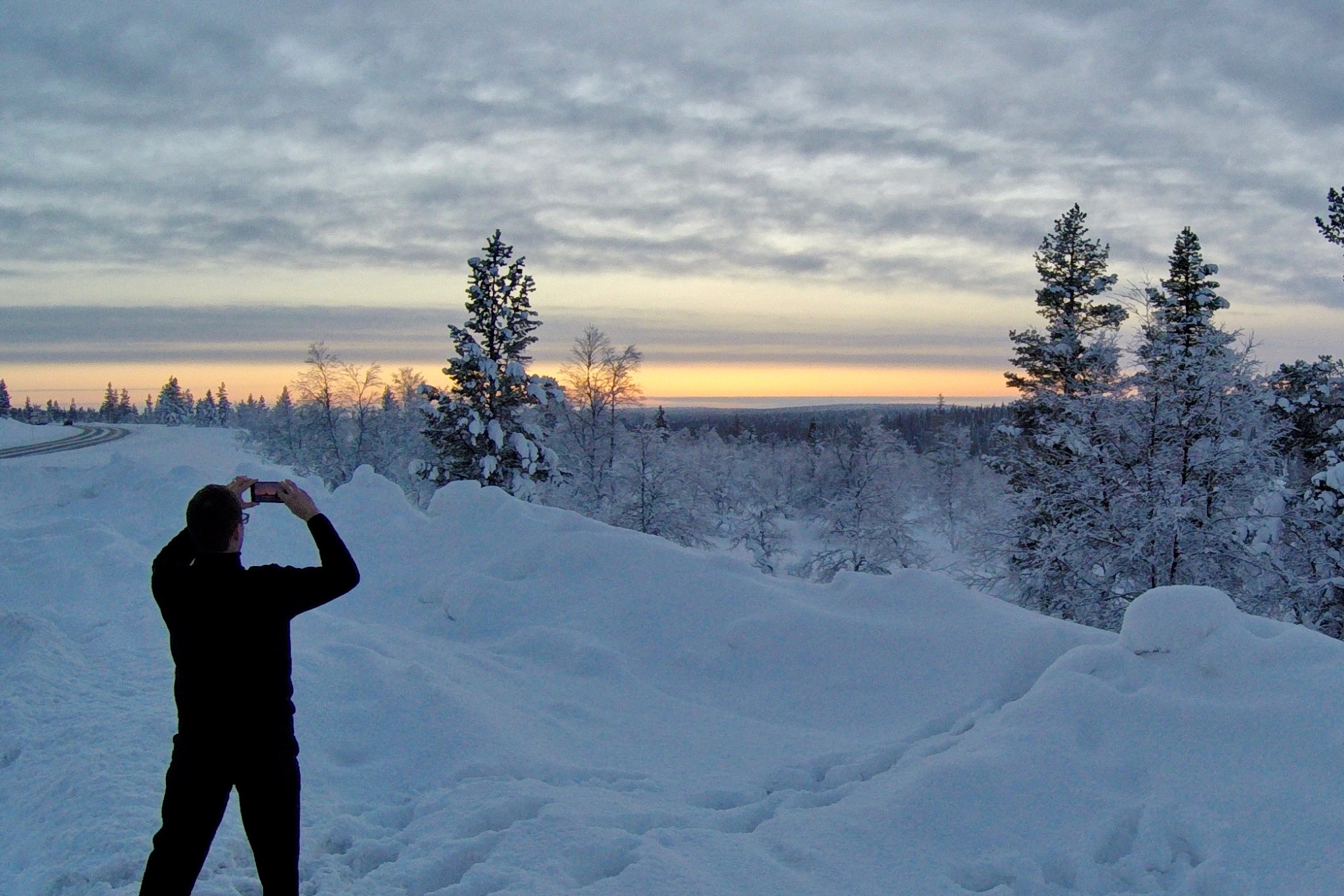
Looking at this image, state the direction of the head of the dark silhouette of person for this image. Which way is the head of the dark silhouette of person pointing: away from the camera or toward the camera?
away from the camera

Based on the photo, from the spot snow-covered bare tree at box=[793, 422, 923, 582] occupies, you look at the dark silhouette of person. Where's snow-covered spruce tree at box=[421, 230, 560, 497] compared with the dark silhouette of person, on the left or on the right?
right

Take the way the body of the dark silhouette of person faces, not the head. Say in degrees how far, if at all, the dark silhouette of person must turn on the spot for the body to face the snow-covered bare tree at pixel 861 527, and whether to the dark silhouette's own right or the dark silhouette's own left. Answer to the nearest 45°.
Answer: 0° — they already face it

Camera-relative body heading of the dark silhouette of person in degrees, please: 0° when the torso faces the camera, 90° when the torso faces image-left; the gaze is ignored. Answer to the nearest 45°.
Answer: approximately 225°

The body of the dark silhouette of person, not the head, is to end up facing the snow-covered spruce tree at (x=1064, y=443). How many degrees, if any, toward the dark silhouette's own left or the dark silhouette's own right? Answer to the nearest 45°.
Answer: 0° — they already face it

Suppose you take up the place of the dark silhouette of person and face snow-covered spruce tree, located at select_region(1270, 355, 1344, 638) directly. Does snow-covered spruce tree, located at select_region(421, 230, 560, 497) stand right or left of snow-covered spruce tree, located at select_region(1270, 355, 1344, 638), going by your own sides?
left
